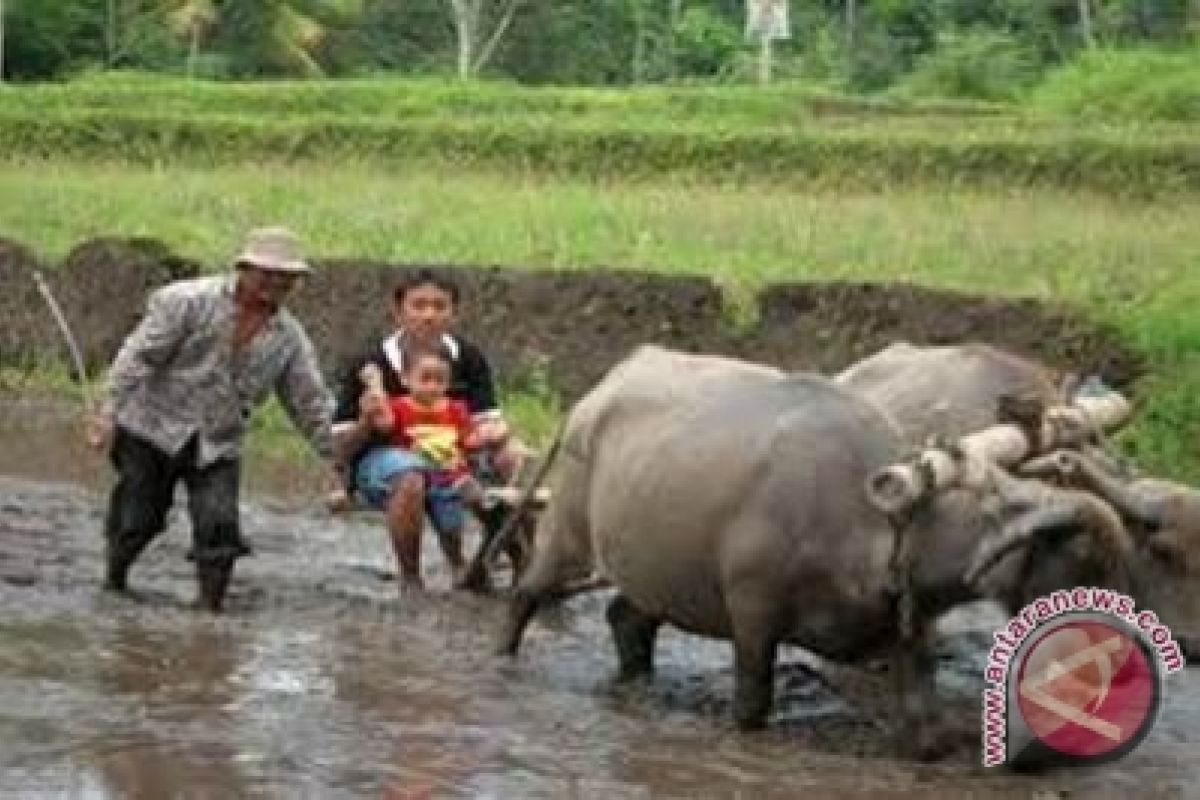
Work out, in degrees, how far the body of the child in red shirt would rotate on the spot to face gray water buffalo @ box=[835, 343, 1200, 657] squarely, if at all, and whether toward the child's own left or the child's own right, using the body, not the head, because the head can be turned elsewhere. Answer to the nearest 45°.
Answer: approximately 45° to the child's own left

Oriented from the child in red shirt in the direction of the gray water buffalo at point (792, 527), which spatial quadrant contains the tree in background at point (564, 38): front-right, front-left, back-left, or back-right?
back-left

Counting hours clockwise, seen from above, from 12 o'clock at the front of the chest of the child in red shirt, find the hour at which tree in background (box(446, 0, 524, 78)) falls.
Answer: The tree in background is roughly at 6 o'clock from the child in red shirt.

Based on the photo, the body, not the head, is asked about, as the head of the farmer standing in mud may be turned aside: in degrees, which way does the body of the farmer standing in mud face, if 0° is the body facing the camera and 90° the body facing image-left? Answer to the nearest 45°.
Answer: approximately 315°

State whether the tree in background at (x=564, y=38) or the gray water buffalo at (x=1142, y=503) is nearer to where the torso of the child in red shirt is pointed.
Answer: the gray water buffalo

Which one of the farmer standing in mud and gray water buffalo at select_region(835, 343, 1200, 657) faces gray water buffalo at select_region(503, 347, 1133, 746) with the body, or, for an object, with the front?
the farmer standing in mud

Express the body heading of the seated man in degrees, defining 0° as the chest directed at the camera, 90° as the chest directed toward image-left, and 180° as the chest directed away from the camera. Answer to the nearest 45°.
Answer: approximately 0°

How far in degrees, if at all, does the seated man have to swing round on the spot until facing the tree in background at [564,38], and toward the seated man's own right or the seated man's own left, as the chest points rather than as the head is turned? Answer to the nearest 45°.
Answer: approximately 180°

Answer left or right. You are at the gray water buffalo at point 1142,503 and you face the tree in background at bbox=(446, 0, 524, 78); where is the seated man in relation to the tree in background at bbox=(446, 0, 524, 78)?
left
